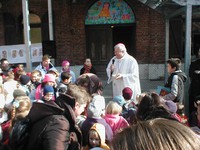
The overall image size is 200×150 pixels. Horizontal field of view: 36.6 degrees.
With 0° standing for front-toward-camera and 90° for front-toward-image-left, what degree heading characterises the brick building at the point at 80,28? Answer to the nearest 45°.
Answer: approximately 0°

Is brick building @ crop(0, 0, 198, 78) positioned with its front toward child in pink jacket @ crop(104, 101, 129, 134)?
yes
